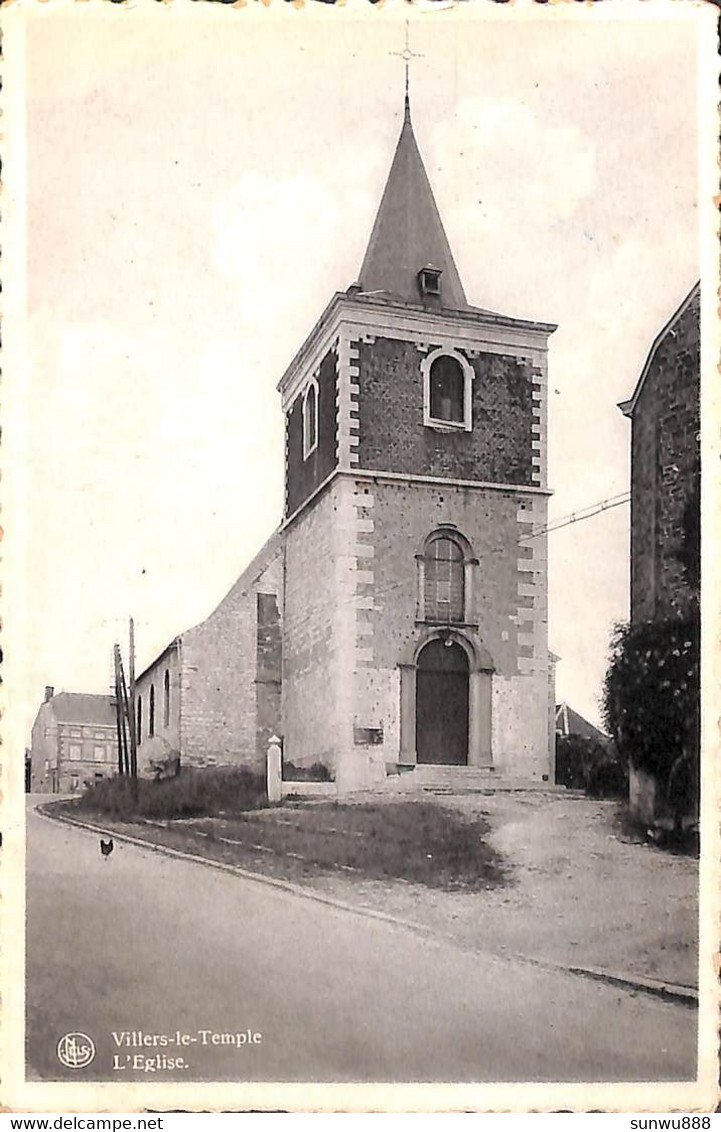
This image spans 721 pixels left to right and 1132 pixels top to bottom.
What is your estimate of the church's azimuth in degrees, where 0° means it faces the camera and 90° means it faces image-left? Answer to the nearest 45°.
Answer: approximately 0°

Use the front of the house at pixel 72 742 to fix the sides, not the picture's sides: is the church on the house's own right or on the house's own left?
on the house's own left

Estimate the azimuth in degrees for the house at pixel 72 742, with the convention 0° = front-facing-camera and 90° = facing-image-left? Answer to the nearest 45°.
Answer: approximately 315°

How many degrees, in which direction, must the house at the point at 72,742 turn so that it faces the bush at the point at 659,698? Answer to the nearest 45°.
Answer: approximately 45° to its left

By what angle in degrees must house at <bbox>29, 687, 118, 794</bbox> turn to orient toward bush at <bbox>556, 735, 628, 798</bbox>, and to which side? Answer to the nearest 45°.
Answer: approximately 45° to its left
